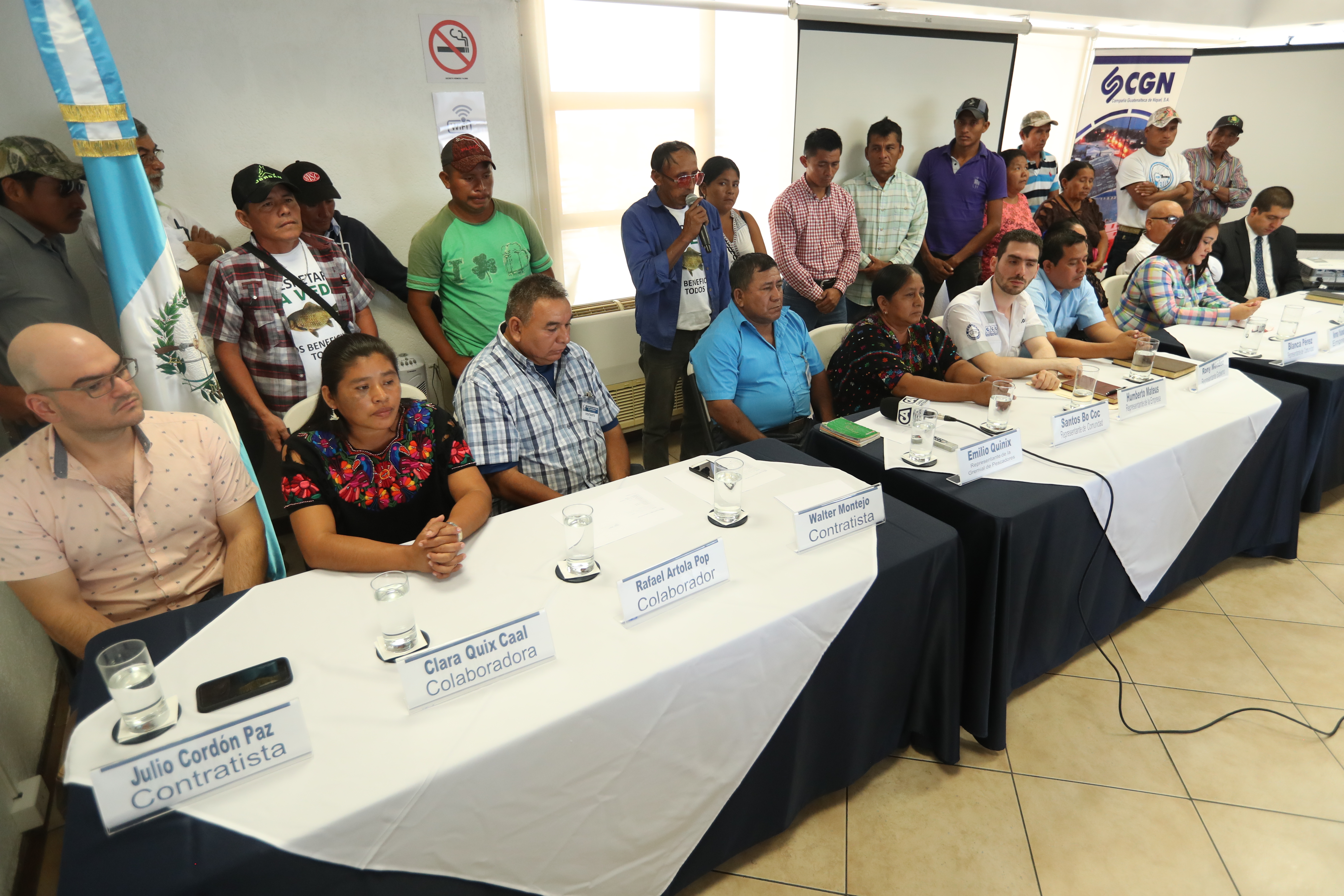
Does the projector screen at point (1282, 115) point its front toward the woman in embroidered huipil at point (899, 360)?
yes

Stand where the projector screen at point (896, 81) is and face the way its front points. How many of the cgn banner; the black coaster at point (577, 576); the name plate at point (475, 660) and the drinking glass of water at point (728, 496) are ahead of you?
3

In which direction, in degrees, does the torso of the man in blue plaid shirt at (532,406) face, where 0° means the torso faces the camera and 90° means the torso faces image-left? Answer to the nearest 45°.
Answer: approximately 315°

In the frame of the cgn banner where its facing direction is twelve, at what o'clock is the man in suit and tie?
The man in suit and tie is roughly at 11 o'clock from the cgn banner.

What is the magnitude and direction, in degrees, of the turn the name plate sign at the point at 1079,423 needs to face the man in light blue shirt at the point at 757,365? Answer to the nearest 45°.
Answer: approximately 135° to its right

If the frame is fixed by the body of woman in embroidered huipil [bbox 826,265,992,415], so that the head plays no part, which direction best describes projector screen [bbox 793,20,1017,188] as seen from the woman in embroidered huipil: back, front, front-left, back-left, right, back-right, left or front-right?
back-left

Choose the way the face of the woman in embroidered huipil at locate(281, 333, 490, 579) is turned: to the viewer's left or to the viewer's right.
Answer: to the viewer's right
